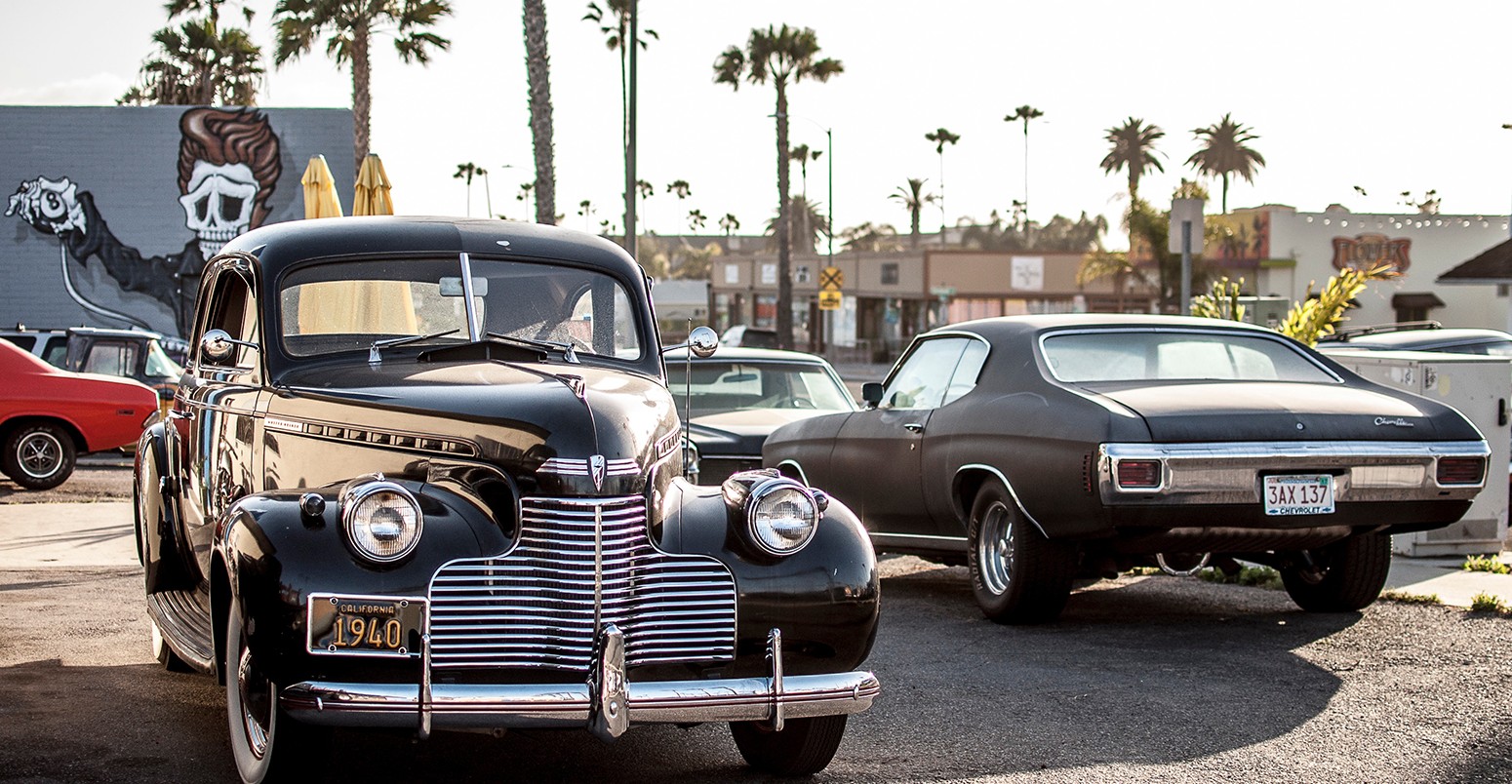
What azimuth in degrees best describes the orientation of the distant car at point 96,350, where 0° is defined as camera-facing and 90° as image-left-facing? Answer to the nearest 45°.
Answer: approximately 315°

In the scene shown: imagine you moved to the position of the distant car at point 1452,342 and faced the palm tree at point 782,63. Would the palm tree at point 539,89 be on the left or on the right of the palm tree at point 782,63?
left

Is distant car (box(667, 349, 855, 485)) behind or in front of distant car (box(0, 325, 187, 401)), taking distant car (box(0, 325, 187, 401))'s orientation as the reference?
in front

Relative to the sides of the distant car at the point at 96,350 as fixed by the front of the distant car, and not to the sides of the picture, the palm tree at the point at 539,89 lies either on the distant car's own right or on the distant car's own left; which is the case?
on the distant car's own left

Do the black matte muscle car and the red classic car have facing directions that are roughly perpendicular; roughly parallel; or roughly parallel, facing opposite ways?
roughly perpendicular

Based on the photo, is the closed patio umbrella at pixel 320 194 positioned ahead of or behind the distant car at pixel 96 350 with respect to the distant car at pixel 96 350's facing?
ahead

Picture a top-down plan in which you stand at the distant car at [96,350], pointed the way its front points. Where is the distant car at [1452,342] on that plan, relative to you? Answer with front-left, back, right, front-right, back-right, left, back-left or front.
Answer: front
